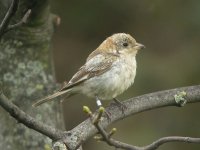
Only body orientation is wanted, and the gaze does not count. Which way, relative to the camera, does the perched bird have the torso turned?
to the viewer's right

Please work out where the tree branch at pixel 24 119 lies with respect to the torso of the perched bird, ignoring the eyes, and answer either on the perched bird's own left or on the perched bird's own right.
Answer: on the perched bird's own right
